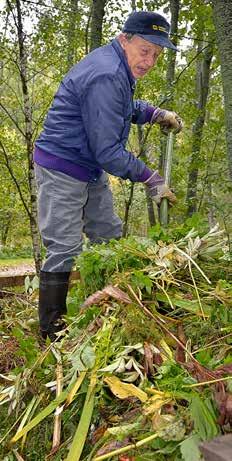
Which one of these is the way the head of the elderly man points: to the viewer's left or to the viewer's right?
to the viewer's right

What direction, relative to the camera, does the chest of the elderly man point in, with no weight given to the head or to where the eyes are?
to the viewer's right

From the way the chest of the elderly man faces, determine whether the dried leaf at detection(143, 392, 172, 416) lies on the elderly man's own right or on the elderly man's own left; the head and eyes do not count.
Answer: on the elderly man's own right

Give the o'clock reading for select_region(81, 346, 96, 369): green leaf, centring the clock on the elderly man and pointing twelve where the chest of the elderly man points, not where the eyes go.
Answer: The green leaf is roughly at 3 o'clock from the elderly man.

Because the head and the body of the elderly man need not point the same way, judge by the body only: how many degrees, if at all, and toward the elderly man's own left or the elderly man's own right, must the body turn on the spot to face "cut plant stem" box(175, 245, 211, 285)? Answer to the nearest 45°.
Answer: approximately 45° to the elderly man's own right

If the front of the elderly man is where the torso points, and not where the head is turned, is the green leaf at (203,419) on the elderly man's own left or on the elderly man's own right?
on the elderly man's own right

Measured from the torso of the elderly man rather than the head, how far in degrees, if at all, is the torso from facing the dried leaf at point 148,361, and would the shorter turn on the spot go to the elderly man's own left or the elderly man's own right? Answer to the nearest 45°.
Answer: approximately 90° to the elderly man's own right

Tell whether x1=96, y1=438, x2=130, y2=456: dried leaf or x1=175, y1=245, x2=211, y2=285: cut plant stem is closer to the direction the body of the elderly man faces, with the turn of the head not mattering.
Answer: the cut plant stem

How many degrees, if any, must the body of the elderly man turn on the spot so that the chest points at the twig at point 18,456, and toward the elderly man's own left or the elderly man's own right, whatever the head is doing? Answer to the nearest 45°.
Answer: approximately 90° to the elderly man's own right

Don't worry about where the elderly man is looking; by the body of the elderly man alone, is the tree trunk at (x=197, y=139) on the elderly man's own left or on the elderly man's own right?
on the elderly man's own left

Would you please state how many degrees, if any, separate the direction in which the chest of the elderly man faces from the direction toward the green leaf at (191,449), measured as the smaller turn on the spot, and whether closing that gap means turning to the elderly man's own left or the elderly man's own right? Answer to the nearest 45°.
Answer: approximately 90° to the elderly man's own right

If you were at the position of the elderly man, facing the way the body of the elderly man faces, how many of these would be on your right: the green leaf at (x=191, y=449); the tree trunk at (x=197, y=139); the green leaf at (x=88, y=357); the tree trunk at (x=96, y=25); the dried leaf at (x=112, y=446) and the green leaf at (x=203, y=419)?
4
